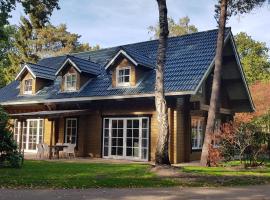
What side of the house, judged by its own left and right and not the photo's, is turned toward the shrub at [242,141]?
left

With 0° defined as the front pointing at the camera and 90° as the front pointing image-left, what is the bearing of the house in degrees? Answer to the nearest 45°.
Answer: approximately 45°

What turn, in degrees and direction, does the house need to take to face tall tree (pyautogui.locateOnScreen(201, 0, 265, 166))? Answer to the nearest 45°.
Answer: approximately 90° to its left

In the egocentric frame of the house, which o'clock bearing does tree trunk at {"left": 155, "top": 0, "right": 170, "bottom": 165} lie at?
The tree trunk is roughly at 10 o'clock from the house.

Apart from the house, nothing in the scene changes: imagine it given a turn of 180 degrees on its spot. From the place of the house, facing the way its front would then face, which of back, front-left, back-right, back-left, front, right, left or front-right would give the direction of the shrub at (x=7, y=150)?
back
